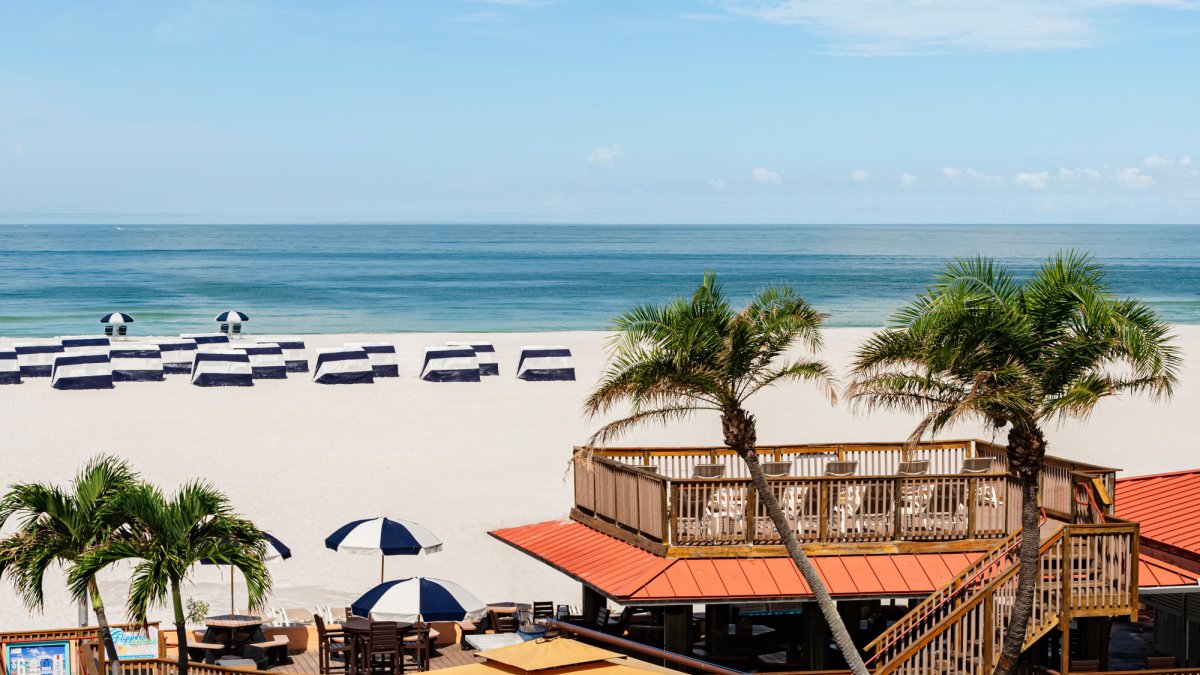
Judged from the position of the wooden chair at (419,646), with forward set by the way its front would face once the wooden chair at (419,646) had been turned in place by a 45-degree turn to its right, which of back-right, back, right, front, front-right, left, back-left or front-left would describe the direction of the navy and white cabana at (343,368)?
front

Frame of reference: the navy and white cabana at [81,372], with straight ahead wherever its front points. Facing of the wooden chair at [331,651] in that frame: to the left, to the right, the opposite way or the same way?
to the right

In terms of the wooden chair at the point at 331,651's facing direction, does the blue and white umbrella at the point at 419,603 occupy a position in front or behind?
in front

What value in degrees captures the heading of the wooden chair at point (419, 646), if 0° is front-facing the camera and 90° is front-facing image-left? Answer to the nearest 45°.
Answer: approximately 135°

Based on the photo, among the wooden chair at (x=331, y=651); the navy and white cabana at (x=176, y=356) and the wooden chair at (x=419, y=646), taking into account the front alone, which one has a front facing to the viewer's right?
the wooden chair at (x=331, y=651)

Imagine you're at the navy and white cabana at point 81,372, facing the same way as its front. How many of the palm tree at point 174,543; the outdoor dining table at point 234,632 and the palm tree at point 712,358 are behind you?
3

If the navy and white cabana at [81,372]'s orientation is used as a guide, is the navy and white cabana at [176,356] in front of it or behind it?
in front

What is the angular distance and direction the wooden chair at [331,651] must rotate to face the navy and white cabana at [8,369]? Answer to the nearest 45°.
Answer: approximately 90° to its left

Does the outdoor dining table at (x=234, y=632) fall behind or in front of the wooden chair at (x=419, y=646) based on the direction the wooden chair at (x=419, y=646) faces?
in front

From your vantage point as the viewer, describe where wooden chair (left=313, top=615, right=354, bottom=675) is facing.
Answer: facing to the right of the viewer

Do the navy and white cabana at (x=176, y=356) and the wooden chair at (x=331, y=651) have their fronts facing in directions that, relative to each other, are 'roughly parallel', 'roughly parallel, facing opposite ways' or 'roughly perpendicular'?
roughly perpendicular

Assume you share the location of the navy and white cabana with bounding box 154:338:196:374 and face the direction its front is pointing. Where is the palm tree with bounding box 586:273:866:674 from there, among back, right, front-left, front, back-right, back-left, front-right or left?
back

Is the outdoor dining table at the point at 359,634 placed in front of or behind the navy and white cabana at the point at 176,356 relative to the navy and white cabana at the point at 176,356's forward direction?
behind

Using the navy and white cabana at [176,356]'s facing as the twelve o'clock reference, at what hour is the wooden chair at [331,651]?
The wooden chair is roughly at 6 o'clock from the navy and white cabana.

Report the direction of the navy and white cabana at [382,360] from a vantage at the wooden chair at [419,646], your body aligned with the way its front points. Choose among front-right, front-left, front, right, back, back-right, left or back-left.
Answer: front-right

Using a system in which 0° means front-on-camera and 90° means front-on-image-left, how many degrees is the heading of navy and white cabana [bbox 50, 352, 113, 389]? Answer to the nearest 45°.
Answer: approximately 180°

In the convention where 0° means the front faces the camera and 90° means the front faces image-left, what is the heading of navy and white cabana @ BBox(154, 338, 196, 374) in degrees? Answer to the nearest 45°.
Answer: approximately 180°
